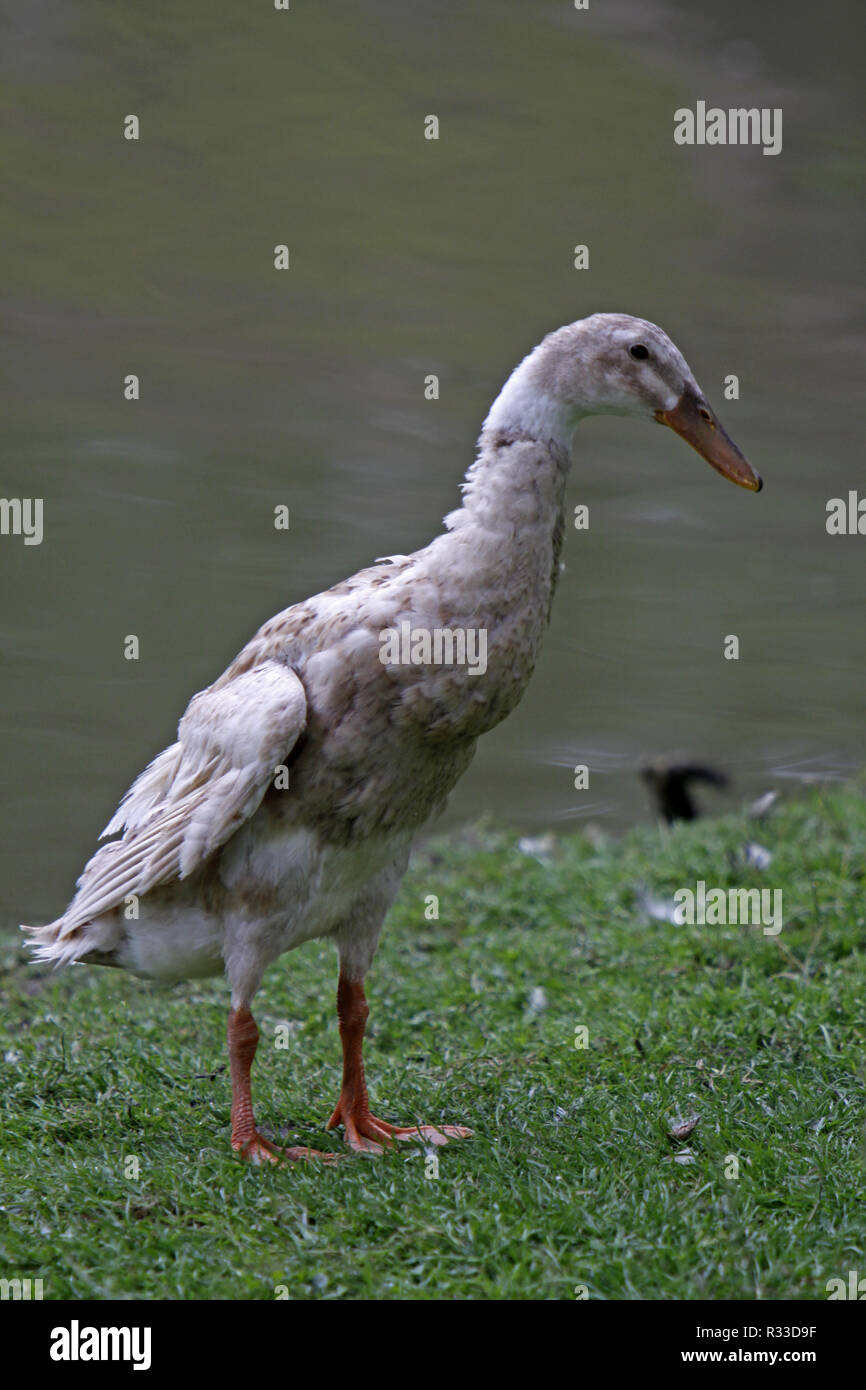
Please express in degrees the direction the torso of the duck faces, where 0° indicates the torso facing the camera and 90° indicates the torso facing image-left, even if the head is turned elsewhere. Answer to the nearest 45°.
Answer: approximately 270°
